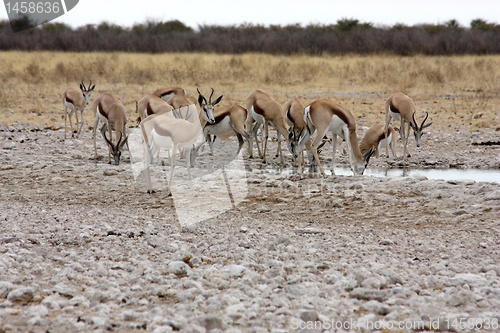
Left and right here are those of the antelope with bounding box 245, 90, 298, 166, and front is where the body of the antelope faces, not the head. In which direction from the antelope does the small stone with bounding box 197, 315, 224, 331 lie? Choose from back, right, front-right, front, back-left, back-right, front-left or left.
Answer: front-right

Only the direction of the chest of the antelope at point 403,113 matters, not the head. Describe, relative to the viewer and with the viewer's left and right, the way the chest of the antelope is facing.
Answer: facing the viewer and to the right of the viewer

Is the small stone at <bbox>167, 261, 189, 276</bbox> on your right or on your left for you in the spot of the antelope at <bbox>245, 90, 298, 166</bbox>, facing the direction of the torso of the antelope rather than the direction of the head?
on your right

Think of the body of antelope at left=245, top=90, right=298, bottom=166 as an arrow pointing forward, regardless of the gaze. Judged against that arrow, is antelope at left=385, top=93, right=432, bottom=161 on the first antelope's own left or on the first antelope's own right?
on the first antelope's own left

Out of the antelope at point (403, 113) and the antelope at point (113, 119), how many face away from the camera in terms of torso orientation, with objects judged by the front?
0

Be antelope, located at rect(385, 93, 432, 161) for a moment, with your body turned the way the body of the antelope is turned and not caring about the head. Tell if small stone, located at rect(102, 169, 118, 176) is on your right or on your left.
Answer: on your right

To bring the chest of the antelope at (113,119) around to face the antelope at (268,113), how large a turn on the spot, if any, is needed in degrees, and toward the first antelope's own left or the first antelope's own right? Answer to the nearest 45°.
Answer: approximately 45° to the first antelope's own left

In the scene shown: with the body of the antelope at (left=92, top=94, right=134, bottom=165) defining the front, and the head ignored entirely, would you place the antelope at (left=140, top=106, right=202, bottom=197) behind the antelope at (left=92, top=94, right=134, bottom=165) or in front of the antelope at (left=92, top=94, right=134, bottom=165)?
in front
